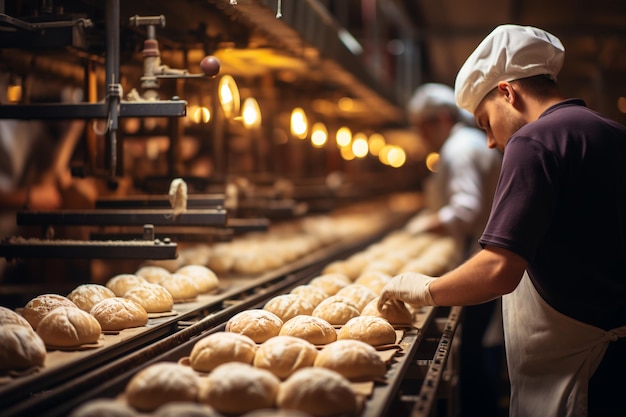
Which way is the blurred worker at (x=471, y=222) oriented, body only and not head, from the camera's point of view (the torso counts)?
to the viewer's left

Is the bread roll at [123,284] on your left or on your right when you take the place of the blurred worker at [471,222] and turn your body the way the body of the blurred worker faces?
on your left

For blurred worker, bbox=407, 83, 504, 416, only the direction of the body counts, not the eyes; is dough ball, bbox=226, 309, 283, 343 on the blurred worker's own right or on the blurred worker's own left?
on the blurred worker's own left

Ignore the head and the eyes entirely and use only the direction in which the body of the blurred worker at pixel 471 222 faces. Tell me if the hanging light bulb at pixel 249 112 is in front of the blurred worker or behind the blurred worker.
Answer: in front

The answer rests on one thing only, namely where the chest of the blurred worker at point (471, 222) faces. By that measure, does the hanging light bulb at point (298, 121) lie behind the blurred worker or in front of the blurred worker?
in front

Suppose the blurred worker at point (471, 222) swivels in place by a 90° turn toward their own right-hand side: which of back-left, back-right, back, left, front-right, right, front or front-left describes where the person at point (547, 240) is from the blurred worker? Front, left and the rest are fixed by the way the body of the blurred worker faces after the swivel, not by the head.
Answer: back

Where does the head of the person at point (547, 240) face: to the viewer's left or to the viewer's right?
to the viewer's left

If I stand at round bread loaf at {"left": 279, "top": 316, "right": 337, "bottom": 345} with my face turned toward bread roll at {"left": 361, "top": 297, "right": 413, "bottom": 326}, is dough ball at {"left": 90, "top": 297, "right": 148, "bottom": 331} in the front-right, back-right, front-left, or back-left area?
back-left

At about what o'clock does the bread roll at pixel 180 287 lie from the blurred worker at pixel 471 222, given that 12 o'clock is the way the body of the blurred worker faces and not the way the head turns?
The bread roll is roughly at 10 o'clock from the blurred worker.

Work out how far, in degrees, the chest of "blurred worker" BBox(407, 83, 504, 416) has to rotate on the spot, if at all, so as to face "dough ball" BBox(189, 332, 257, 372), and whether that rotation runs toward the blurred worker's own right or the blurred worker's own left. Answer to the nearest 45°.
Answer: approximately 90° to the blurred worker's own left

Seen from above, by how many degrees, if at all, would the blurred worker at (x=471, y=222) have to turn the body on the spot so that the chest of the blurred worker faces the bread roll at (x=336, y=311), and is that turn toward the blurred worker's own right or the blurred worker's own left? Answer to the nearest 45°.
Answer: approximately 90° to the blurred worker's own left

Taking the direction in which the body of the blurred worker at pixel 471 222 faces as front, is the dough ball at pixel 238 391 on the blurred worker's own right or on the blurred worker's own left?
on the blurred worker's own left

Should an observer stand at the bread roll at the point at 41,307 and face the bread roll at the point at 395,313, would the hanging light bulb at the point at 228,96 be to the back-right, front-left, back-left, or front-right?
front-left

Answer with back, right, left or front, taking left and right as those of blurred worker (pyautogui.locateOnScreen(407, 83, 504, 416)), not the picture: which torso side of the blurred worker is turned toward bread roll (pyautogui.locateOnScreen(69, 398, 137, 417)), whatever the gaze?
left

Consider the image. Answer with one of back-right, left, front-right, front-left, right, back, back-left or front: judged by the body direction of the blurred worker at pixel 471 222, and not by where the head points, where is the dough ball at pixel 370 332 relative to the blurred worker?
left
